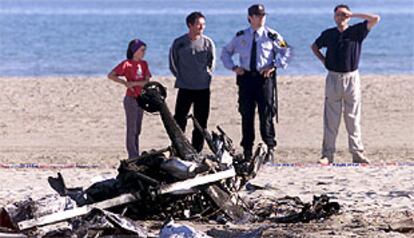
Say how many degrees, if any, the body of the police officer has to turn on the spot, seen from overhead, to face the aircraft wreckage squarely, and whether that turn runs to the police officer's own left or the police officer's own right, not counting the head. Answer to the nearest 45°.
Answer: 0° — they already face it

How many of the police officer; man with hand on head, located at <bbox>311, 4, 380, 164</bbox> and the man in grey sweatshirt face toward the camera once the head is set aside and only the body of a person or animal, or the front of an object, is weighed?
3

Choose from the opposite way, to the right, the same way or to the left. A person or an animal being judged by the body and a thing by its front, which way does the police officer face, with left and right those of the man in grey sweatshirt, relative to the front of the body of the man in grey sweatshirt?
the same way

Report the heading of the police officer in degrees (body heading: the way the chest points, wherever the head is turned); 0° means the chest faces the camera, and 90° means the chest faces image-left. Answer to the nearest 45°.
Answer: approximately 0°

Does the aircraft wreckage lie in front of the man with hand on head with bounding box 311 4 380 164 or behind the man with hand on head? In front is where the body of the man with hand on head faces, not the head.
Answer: in front

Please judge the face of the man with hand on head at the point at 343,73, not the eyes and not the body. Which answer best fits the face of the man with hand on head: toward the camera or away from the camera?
toward the camera

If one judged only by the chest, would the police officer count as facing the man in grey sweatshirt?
no

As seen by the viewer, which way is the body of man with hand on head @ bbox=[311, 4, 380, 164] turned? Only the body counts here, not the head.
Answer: toward the camera

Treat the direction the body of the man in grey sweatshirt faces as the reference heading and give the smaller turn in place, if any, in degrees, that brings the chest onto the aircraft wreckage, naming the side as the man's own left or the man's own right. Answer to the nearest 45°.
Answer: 0° — they already face it

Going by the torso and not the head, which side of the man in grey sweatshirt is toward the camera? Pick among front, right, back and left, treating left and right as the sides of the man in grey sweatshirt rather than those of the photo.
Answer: front

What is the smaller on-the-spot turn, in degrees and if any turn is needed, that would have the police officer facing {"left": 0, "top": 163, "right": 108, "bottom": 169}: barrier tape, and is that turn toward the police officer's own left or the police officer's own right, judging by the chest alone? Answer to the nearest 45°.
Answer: approximately 90° to the police officer's own right
